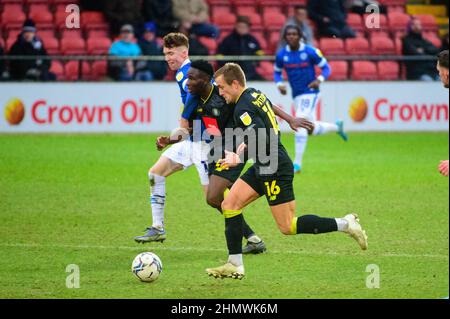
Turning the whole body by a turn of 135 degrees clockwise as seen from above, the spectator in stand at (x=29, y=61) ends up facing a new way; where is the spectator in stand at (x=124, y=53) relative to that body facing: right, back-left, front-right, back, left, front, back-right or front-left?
back-right

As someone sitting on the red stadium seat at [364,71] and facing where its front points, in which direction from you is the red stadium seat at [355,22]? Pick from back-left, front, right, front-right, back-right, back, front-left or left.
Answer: back

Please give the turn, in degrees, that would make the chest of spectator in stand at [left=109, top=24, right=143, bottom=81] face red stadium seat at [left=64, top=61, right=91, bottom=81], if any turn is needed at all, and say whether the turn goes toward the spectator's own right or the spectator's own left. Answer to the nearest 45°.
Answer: approximately 90° to the spectator's own right

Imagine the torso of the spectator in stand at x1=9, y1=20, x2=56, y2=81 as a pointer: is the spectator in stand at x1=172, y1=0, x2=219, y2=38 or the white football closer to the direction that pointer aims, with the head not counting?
the white football

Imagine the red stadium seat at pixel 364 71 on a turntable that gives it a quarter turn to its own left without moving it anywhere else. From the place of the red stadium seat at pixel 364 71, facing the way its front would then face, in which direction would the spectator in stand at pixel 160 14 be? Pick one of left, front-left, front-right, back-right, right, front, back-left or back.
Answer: back

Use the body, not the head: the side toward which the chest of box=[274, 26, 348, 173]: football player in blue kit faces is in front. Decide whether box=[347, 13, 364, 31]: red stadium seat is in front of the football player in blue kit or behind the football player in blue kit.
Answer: behind

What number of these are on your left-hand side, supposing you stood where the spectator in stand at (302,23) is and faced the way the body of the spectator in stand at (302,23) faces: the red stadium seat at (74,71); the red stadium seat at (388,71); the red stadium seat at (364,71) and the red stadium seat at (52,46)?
2

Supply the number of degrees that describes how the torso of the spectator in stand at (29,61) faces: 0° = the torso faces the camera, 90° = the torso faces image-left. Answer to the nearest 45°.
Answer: approximately 0°

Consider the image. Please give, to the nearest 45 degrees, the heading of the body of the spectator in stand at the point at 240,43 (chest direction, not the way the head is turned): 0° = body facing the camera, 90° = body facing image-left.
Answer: approximately 0°
